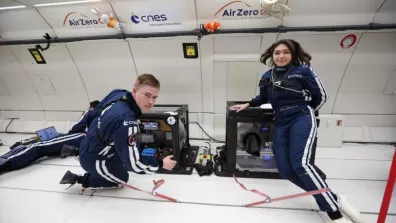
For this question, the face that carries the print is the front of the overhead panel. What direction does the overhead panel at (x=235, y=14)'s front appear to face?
toward the camera

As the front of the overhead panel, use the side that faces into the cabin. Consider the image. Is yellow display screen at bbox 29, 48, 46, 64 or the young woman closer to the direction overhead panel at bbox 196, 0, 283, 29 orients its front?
the young woman

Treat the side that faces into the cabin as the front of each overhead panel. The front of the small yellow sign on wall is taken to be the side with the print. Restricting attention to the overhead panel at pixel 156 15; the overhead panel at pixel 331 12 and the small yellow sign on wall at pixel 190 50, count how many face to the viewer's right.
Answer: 0

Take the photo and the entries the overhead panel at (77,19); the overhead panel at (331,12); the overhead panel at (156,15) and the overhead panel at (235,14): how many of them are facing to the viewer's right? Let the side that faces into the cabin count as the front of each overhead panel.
0

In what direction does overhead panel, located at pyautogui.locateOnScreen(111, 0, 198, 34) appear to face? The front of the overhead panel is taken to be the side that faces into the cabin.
toward the camera

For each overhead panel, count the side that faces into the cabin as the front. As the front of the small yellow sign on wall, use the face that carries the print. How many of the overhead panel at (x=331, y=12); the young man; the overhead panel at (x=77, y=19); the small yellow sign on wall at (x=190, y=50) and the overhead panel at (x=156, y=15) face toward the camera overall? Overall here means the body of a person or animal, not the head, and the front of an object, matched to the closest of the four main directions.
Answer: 4

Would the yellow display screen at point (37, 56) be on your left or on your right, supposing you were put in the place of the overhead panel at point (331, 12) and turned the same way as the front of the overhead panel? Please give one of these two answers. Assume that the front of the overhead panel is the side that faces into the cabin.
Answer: on your right

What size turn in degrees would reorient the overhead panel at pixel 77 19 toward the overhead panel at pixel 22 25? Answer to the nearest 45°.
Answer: approximately 135° to its right

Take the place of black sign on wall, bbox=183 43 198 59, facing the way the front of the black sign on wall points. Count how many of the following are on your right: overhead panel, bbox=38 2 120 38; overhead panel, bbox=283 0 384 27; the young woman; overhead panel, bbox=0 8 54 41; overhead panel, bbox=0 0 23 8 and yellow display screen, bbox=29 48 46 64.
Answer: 4

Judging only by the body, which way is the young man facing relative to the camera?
to the viewer's right

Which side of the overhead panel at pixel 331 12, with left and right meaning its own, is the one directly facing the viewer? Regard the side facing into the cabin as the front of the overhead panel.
front

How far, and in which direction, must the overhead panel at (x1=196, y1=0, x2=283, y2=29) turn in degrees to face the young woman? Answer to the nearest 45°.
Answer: approximately 45° to its left

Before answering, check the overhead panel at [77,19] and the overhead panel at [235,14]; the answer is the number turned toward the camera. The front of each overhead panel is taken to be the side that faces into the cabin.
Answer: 2

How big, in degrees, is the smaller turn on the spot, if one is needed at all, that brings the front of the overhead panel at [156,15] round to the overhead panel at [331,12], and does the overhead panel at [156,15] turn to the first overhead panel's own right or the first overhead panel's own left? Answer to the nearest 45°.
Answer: approximately 90° to the first overhead panel's own left
